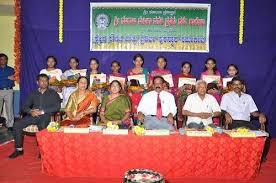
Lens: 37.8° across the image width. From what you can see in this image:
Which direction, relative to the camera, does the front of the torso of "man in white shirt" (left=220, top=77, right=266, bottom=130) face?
toward the camera

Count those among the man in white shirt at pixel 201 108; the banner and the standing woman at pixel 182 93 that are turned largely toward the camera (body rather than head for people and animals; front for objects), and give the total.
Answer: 3

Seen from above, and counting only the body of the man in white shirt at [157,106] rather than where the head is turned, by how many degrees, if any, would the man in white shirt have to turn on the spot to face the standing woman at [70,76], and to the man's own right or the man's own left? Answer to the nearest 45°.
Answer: approximately 135° to the man's own right

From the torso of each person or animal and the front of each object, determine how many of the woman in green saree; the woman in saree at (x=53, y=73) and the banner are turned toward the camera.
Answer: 3

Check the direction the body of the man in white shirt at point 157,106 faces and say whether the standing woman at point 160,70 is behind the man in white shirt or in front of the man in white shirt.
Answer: behind

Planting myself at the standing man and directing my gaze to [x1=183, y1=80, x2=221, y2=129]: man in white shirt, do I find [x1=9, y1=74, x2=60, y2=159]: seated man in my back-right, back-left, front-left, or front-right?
front-right

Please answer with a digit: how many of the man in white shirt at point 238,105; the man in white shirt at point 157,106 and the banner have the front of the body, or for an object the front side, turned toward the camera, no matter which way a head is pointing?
3

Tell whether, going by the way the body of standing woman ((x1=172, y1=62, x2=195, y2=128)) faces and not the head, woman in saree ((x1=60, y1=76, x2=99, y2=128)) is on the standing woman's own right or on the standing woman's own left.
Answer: on the standing woman's own right

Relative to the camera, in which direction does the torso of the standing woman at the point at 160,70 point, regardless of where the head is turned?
toward the camera

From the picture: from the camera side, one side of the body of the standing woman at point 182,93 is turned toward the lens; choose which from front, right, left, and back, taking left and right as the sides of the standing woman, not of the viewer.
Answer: front

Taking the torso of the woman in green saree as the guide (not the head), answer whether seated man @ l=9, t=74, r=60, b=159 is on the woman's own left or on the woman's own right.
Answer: on the woman's own right

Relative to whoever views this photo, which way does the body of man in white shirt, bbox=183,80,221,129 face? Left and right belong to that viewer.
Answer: facing the viewer

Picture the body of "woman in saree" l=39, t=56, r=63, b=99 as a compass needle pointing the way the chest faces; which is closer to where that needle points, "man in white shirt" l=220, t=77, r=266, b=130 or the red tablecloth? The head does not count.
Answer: the red tablecloth

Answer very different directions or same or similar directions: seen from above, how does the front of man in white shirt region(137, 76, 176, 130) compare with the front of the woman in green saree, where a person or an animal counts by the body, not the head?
same or similar directions

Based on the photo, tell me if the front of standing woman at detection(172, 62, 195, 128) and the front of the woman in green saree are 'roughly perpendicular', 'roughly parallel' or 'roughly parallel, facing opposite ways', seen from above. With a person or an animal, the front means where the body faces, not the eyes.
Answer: roughly parallel
